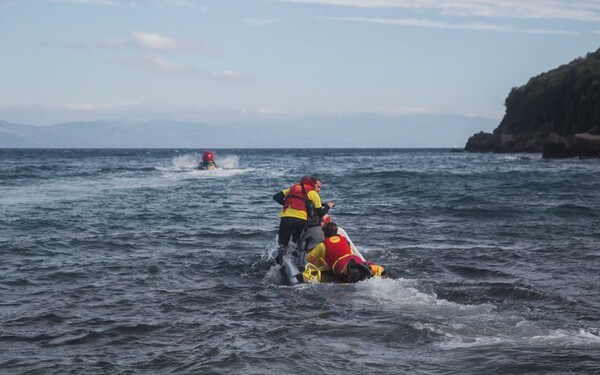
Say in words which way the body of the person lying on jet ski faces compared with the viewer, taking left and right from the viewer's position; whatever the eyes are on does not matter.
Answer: facing away from the viewer and to the left of the viewer

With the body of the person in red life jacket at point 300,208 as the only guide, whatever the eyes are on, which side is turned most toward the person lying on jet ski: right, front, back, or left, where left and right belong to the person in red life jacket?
right

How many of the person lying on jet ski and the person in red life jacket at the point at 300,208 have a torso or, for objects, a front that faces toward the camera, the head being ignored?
0

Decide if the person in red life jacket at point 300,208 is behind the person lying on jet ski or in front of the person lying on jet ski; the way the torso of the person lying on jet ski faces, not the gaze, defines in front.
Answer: in front

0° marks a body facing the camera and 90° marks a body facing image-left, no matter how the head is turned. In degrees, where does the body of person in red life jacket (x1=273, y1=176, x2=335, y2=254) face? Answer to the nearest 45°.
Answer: approximately 225°
